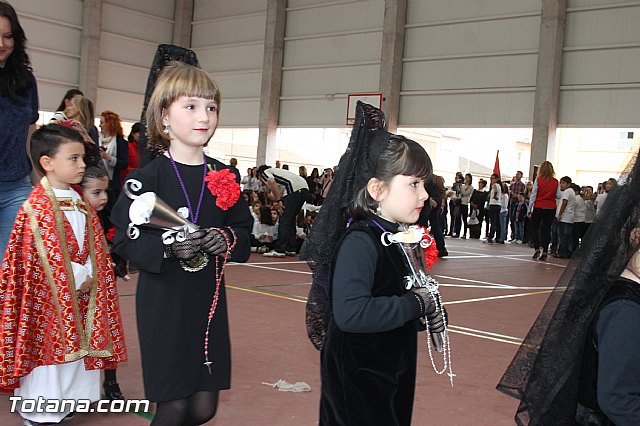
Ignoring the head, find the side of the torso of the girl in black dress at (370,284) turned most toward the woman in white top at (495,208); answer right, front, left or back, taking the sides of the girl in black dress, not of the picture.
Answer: left

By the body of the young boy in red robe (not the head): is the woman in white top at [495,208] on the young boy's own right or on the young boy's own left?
on the young boy's own left

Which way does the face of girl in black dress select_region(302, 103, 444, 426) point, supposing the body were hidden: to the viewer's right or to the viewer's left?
to the viewer's right

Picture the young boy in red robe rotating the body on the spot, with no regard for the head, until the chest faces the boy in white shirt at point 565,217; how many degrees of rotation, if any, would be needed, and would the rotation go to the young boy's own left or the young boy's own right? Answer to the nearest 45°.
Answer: approximately 90° to the young boy's own left

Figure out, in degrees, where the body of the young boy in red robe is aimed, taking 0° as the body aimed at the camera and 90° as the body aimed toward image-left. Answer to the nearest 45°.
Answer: approximately 315°

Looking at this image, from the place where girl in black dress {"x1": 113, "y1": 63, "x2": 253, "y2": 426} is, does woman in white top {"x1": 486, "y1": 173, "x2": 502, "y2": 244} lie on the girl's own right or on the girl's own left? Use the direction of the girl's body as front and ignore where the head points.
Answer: on the girl's own left

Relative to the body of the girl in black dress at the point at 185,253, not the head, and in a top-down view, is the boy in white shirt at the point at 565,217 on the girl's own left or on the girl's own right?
on the girl's own left

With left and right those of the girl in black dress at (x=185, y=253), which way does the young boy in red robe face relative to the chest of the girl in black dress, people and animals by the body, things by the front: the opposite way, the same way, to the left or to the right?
the same way

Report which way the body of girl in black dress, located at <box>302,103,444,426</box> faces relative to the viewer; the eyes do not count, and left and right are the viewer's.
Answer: facing to the right of the viewer
